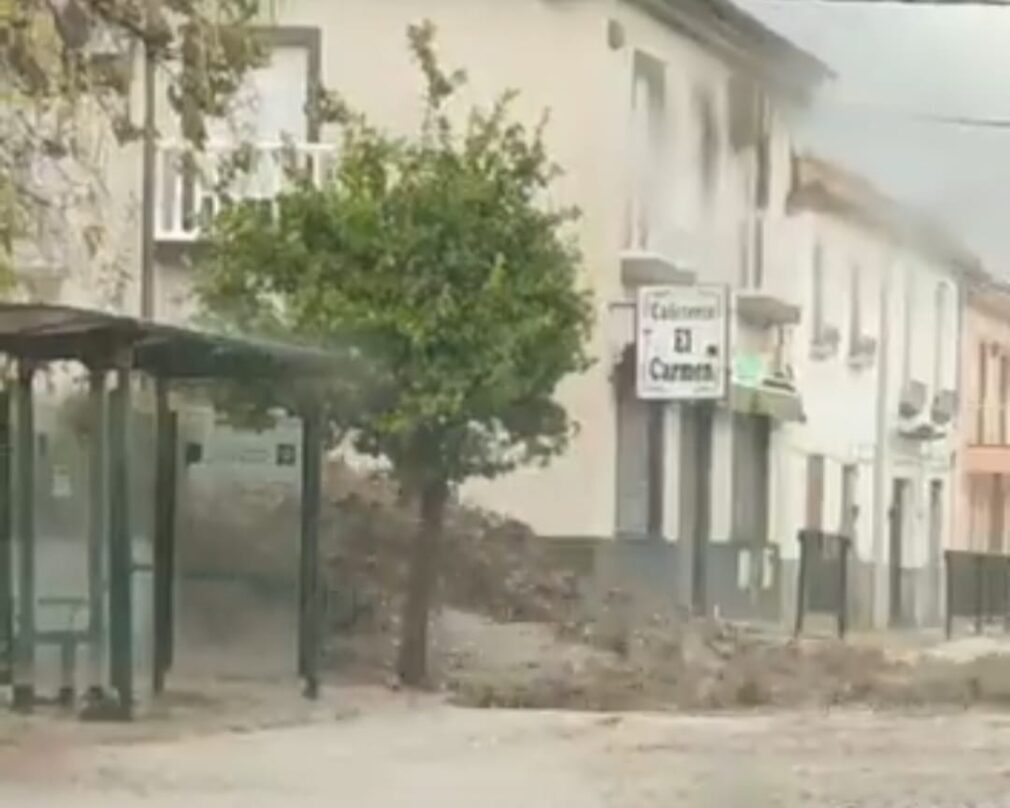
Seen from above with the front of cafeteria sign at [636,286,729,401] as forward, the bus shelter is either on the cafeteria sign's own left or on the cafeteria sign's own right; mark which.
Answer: on the cafeteria sign's own right

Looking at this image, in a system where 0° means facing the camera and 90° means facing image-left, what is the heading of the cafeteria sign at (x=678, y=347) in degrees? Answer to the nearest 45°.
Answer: approximately 0°

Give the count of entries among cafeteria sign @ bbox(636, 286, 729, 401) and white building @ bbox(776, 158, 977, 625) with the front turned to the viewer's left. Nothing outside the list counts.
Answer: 0

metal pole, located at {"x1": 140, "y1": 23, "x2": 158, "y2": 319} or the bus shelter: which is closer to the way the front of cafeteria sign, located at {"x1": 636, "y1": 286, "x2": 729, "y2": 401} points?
the bus shelter
